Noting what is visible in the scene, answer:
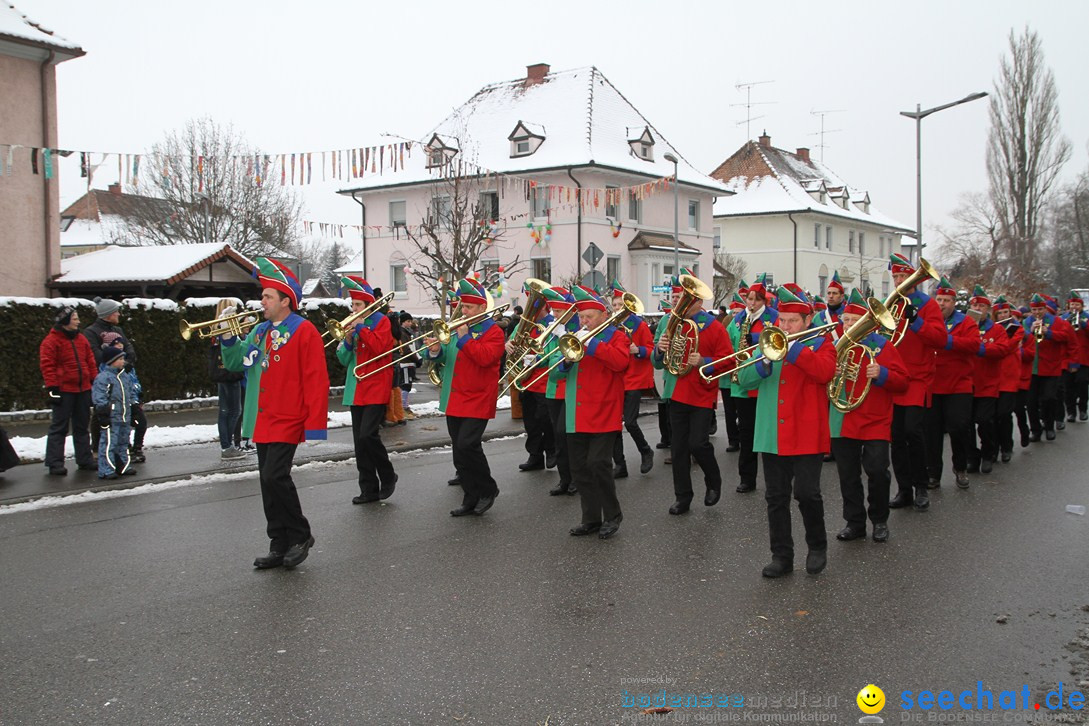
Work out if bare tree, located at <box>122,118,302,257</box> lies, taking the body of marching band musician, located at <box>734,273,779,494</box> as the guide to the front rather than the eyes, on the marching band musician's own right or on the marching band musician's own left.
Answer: on the marching band musician's own right

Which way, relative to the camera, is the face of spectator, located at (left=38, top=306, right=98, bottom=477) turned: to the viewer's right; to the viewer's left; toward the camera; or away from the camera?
to the viewer's right

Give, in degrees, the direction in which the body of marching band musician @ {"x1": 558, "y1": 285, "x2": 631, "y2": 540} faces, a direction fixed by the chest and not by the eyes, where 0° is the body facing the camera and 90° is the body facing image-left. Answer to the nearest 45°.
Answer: approximately 45°

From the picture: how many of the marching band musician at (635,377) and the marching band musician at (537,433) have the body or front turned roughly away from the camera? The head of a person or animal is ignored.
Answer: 0

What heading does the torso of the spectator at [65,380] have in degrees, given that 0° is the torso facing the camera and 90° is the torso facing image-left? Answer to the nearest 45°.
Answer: approximately 315°

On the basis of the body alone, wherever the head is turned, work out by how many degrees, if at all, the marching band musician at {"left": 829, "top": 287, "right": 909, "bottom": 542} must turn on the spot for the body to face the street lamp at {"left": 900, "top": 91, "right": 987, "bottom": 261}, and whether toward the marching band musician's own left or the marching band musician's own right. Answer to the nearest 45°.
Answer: approximately 135° to the marching band musician's own right

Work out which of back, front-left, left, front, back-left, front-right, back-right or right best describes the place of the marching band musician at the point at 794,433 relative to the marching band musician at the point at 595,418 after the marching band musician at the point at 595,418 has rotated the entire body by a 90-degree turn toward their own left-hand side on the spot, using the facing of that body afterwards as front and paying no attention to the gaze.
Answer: front

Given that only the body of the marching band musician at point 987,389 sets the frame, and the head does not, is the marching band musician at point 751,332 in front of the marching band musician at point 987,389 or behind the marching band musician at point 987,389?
in front

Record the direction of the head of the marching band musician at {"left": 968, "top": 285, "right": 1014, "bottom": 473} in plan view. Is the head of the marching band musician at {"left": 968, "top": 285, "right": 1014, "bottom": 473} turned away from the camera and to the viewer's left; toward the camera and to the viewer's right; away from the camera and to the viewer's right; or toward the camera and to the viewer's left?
toward the camera and to the viewer's left

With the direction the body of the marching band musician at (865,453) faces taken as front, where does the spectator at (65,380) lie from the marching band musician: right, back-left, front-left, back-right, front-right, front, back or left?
front-right

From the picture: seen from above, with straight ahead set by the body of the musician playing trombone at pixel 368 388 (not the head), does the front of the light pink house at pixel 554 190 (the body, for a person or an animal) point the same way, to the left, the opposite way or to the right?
to the left

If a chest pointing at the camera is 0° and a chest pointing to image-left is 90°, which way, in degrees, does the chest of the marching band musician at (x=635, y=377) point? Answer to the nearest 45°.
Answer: approximately 45°

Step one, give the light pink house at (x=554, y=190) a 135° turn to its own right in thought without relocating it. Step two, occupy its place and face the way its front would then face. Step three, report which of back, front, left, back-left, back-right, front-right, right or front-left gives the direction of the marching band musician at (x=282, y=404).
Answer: left

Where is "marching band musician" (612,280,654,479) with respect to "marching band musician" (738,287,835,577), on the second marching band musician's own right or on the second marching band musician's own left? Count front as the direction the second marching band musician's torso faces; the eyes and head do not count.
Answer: on the second marching band musician's own right

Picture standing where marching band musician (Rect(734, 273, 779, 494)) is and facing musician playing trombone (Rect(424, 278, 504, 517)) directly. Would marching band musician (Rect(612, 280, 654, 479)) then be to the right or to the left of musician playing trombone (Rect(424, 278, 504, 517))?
right

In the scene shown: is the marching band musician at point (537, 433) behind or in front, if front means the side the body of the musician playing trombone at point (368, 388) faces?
behind
